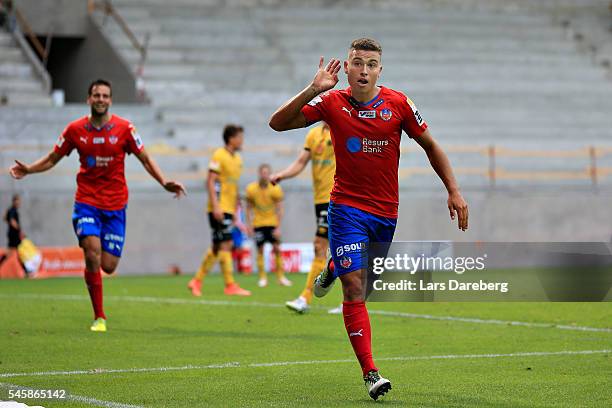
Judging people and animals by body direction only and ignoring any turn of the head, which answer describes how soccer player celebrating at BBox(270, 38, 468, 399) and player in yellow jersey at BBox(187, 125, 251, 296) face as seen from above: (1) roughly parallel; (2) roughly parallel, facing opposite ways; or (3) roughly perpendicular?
roughly perpendicular

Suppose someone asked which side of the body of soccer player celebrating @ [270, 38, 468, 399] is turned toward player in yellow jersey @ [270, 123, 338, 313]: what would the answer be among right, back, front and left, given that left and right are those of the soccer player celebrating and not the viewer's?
back

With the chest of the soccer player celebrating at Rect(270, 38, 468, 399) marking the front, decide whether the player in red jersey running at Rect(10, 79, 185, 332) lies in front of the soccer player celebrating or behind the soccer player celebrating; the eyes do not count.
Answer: behind

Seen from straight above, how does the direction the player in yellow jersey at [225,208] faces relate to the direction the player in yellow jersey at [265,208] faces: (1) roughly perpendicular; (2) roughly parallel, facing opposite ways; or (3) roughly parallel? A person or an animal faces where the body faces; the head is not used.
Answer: roughly perpendicular
